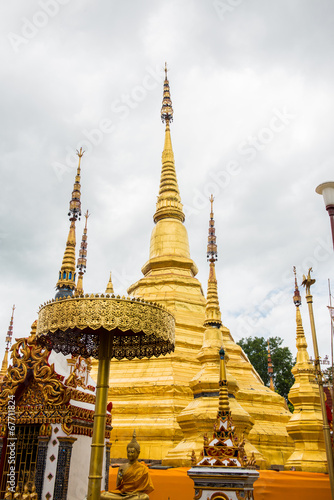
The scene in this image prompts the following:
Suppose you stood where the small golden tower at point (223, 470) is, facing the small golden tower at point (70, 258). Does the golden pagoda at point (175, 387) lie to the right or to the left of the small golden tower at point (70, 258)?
right

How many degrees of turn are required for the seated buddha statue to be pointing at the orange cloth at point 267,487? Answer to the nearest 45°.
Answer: approximately 180°

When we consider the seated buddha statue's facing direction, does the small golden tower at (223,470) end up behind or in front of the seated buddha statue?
behind

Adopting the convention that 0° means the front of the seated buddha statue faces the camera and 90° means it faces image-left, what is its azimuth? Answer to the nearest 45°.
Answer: approximately 45°

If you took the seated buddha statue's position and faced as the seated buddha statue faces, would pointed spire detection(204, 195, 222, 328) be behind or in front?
behind

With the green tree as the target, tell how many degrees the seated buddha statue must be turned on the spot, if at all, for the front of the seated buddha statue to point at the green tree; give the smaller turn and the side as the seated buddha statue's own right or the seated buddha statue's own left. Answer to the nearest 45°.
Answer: approximately 135° to the seated buddha statue's own right

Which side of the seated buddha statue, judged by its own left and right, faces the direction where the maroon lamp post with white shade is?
left
